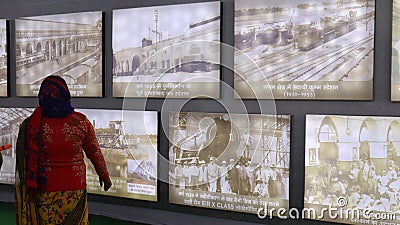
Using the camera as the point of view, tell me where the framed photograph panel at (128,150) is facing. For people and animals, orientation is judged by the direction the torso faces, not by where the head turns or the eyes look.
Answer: facing the viewer and to the left of the viewer

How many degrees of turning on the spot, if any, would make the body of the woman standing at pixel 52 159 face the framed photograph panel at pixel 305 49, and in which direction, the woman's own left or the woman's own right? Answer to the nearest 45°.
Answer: approximately 90° to the woman's own right

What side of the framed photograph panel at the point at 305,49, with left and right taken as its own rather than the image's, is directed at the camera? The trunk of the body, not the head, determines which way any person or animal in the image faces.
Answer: front

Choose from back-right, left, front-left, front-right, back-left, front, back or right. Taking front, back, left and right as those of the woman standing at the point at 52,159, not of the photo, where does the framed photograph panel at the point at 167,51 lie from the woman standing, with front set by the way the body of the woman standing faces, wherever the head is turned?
front-right

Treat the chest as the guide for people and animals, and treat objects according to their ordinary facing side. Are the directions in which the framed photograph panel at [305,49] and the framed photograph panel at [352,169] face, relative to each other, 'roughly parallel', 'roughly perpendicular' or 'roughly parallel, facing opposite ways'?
roughly parallel

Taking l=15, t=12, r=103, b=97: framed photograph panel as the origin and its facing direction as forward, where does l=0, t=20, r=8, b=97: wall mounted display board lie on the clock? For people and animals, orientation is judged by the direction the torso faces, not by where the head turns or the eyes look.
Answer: The wall mounted display board is roughly at 3 o'clock from the framed photograph panel.

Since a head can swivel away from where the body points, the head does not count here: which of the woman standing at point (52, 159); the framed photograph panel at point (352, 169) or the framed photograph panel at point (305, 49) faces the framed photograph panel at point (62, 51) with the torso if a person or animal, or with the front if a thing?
the woman standing

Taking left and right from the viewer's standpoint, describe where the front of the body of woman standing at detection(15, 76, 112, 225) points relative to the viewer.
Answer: facing away from the viewer

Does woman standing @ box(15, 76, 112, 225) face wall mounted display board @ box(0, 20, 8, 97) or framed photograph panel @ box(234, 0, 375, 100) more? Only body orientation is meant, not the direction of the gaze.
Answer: the wall mounted display board

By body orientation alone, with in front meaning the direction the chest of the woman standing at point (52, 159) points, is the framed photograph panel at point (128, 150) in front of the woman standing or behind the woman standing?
in front

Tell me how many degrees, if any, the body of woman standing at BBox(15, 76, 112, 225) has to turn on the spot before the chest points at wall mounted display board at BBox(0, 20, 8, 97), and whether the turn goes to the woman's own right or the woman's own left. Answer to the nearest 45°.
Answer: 0° — they already face it

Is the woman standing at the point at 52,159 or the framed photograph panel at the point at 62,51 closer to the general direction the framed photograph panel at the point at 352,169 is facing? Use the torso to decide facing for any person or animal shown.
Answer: the woman standing

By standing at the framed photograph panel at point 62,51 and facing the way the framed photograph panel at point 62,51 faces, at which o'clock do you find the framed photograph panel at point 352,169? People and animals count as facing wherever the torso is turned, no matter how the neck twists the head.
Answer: the framed photograph panel at point 352,169 is roughly at 9 o'clock from the framed photograph panel at point 62,51.

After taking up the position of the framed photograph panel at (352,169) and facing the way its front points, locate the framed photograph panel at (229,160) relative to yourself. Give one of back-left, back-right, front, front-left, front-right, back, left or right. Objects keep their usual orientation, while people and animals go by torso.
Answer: right

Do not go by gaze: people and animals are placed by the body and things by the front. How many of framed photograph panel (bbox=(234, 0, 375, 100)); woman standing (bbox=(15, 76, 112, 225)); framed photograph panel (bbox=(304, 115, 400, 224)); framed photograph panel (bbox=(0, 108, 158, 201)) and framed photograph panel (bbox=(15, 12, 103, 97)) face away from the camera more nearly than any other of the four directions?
1

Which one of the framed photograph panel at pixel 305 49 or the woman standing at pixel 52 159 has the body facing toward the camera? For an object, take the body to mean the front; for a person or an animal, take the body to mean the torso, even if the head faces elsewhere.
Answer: the framed photograph panel

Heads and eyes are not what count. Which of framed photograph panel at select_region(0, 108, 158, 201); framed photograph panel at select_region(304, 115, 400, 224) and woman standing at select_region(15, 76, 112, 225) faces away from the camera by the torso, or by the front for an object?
the woman standing

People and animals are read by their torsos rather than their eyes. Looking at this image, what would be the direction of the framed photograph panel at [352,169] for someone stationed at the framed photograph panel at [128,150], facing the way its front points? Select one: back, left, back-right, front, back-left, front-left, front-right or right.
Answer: left

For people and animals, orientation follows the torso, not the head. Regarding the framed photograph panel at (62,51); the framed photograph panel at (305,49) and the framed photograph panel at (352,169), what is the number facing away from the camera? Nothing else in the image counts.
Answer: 0

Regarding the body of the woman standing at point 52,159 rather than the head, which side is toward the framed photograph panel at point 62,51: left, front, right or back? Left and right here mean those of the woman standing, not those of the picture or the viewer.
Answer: front
